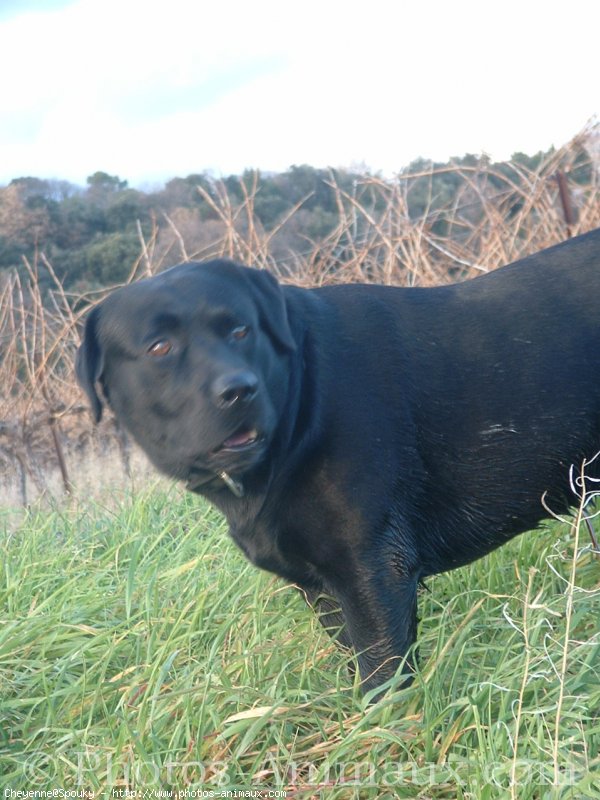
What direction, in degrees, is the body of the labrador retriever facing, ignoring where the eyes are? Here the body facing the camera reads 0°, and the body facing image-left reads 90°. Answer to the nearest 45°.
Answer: approximately 90°
